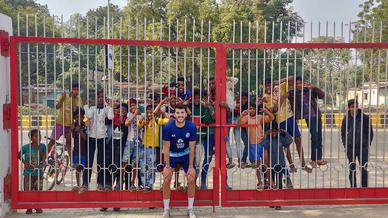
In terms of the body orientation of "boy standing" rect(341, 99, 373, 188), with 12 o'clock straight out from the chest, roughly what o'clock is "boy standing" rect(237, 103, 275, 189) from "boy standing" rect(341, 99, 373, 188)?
"boy standing" rect(237, 103, 275, 189) is roughly at 2 o'clock from "boy standing" rect(341, 99, 373, 188).

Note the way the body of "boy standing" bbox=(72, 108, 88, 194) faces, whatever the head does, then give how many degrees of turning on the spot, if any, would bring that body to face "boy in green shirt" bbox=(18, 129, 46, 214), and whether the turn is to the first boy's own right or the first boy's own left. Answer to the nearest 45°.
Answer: approximately 90° to the first boy's own right

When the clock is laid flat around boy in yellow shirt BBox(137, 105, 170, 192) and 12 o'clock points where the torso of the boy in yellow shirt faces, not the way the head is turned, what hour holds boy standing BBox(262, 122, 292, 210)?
The boy standing is roughly at 9 o'clock from the boy in yellow shirt.

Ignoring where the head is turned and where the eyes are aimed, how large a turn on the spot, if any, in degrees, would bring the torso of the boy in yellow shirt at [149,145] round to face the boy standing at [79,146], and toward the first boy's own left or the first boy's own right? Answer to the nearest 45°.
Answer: approximately 90° to the first boy's own right

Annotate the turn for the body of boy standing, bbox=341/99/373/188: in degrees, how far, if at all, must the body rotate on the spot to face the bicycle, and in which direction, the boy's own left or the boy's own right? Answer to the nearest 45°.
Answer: approximately 45° to the boy's own right

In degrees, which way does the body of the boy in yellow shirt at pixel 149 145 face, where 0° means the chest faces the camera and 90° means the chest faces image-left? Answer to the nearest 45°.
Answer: approximately 0°

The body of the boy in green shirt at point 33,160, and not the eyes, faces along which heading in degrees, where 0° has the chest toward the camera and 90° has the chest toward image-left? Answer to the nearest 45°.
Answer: approximately 0°

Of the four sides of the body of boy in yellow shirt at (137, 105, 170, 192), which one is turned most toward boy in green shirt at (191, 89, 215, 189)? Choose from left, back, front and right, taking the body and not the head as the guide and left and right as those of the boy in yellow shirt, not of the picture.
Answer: left

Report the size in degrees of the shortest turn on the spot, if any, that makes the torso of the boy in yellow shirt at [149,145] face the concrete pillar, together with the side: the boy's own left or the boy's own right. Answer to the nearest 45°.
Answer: approximately 90° to the boy's own right

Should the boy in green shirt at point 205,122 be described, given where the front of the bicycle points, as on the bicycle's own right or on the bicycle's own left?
on the bicycle's own left
